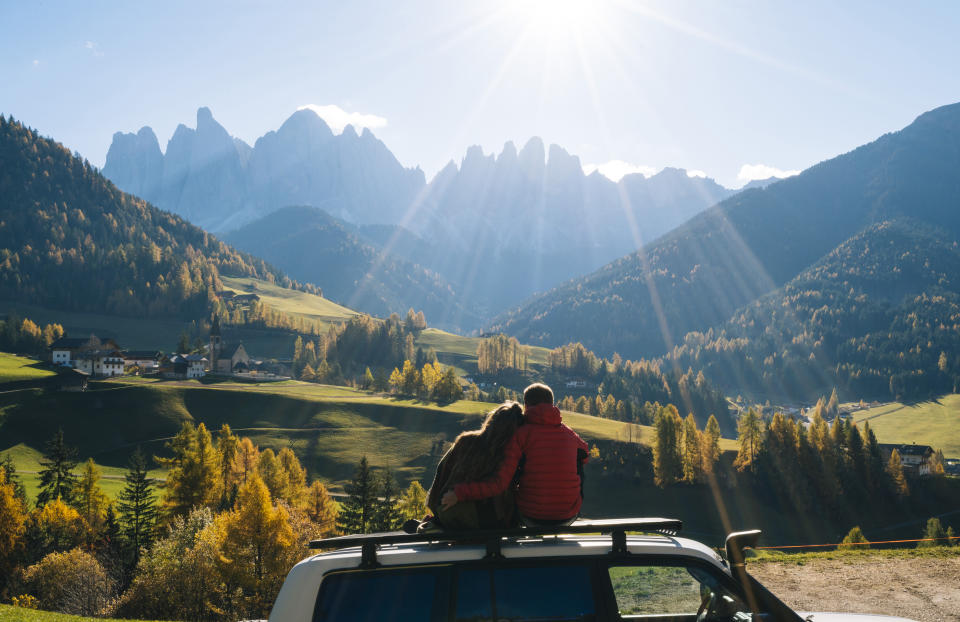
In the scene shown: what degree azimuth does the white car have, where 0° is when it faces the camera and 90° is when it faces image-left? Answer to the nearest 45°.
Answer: approximately 270°

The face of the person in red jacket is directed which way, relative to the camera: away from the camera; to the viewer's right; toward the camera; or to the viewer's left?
away from the camera

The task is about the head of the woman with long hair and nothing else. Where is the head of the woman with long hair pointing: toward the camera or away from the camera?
away from the camera

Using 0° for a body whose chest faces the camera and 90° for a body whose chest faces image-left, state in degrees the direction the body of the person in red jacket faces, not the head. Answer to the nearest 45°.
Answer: approximately 180°
